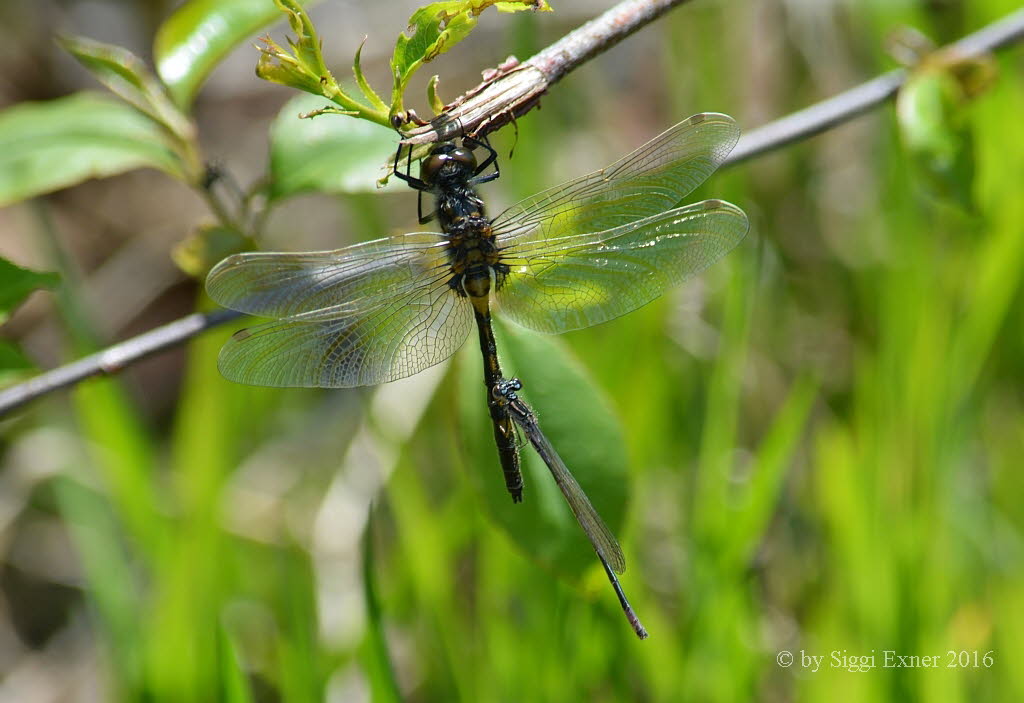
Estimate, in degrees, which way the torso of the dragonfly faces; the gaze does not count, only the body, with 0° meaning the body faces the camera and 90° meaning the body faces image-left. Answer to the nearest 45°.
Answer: approximately 180°

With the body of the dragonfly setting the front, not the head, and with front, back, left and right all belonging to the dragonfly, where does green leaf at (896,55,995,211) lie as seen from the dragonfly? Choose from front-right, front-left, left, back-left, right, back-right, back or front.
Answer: right
